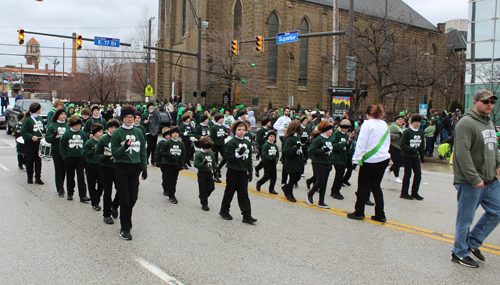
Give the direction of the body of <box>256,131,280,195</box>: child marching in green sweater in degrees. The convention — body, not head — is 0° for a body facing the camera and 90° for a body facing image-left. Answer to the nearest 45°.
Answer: approximately 315°

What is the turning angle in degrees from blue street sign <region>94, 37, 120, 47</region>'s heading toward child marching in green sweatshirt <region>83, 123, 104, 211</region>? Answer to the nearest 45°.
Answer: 0° — it already faces them

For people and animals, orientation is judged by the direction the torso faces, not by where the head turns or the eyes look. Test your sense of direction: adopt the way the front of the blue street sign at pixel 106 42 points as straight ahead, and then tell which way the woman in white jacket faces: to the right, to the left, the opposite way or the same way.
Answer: the opposite way

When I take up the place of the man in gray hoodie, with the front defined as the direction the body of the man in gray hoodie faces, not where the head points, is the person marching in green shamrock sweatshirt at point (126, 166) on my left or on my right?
on my right
